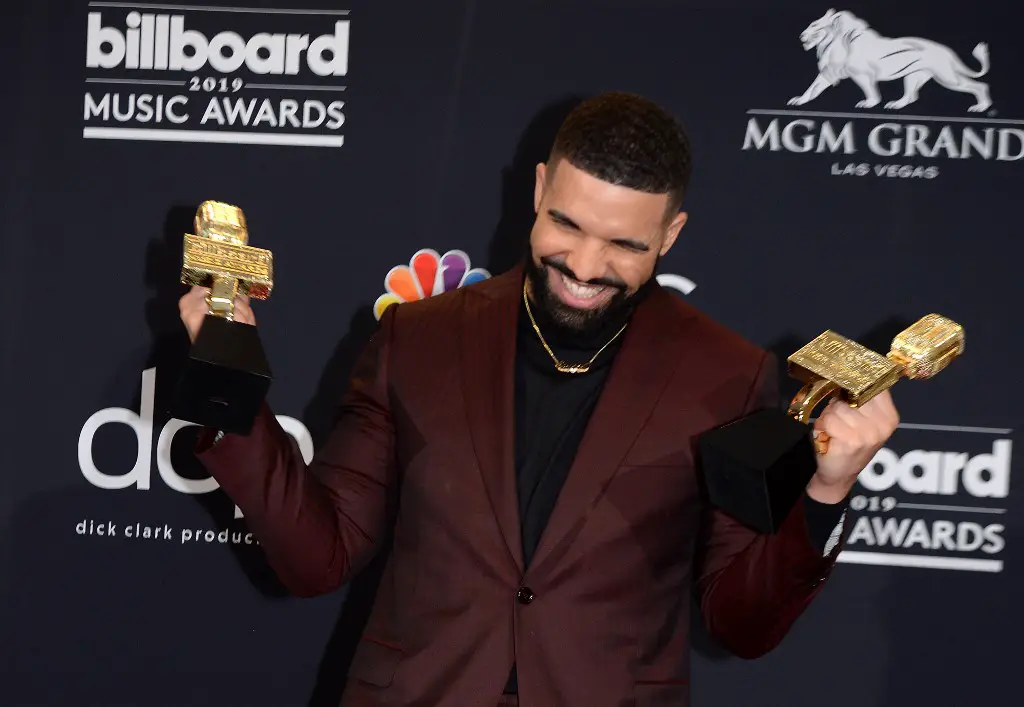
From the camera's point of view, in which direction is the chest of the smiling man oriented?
toward the camera
